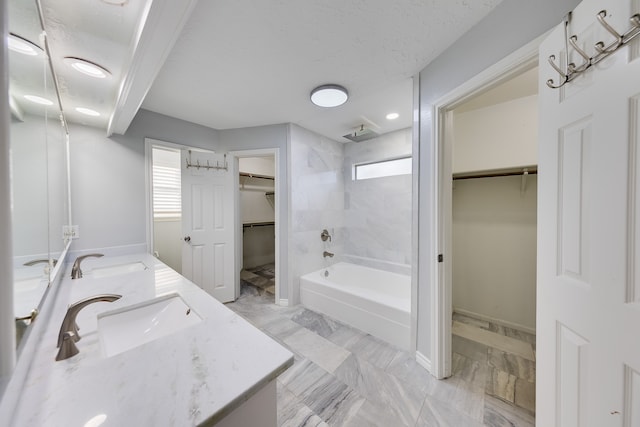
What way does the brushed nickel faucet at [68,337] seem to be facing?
to the viewer's right

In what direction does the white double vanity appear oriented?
to the viewer's right

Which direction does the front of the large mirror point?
to the viewer's right
